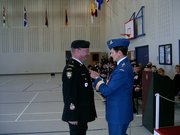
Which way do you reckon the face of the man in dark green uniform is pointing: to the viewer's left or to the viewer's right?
to the viewer's right

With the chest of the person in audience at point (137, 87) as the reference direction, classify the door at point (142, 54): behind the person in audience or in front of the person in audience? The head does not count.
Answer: behind

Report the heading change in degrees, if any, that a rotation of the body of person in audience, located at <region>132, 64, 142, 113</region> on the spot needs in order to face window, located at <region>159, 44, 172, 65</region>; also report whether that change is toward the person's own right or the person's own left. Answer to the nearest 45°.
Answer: approximately 180°

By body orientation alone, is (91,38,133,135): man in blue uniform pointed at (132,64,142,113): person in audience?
no

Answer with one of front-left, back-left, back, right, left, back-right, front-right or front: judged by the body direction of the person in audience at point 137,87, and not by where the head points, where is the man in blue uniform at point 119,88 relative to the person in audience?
front-left

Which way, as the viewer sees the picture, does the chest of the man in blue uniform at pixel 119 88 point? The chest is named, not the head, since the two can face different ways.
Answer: to the viewer's left

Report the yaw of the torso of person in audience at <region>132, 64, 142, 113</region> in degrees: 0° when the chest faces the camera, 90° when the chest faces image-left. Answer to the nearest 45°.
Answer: approximately 45°

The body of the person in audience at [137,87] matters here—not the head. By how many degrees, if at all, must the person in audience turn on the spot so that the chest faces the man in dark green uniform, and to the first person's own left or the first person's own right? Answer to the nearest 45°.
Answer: approximately 45° to the first person's own left

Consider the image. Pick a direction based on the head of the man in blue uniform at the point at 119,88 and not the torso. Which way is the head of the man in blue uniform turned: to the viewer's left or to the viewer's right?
to the viewer's left

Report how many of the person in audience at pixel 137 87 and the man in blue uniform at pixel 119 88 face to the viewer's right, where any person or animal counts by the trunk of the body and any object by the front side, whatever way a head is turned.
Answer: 0

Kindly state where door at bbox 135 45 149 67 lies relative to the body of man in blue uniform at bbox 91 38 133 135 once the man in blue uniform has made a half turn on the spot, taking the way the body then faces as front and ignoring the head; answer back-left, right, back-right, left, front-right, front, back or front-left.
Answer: left
